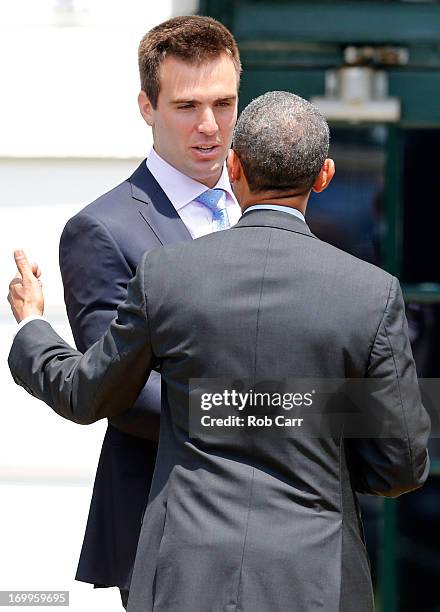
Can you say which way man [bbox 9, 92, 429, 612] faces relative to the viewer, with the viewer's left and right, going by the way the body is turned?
facing away from the viewer

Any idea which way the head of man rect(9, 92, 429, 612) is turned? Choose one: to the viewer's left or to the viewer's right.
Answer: to the viewer's left
